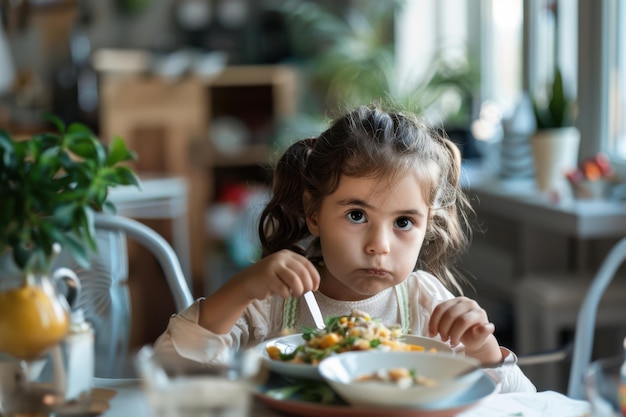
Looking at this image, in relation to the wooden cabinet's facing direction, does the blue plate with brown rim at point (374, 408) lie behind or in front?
in front

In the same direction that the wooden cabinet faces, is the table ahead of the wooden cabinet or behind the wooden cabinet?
ahead

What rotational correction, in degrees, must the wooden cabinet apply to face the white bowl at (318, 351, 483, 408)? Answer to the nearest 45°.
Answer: approximately 45° to its right

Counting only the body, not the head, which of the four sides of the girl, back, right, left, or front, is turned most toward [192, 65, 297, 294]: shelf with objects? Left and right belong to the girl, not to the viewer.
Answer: back

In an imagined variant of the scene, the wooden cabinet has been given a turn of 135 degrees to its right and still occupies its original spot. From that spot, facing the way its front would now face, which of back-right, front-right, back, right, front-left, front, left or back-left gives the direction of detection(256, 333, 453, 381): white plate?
left

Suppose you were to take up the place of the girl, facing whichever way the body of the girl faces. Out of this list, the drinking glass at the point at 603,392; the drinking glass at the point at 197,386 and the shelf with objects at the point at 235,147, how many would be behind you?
1

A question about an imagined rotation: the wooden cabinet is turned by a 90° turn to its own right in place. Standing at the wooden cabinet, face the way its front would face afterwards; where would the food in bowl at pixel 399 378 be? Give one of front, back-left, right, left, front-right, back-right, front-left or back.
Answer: front-left

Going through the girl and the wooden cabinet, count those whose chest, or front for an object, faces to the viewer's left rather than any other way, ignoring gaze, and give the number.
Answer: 0

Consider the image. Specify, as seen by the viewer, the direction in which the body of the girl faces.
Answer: toward the camera
